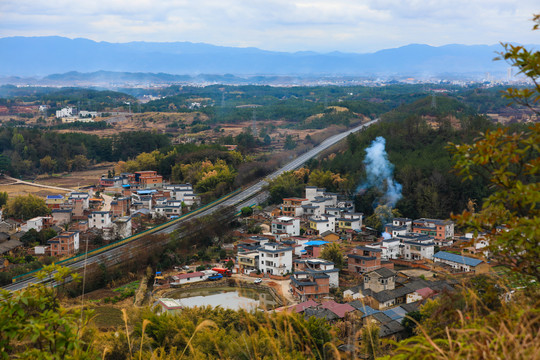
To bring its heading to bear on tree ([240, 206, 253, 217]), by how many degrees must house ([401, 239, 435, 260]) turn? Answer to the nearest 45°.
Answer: approximately 90° to its right

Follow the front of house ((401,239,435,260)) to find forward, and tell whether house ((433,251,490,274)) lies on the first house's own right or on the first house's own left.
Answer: on the first house's own left

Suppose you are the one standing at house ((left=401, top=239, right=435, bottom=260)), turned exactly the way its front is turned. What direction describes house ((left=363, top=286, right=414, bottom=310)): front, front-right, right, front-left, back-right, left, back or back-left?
front-left

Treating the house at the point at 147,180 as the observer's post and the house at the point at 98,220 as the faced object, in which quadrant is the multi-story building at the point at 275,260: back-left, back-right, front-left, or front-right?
front-left

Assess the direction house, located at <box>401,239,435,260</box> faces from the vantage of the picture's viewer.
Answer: facing the viewer and to the left of the viewer

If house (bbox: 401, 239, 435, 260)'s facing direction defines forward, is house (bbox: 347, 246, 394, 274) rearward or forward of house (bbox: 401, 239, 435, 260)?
forward

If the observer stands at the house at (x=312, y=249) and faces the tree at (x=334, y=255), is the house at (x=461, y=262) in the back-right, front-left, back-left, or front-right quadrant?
front-left

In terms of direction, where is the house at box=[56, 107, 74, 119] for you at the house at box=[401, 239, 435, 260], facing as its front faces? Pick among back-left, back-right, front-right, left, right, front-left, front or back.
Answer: right

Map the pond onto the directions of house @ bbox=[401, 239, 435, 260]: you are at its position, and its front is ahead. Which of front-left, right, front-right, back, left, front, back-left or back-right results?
front

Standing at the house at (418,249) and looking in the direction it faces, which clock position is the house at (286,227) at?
the house at (286,227) is roughly at 2 o'clock from the house at (418,249).

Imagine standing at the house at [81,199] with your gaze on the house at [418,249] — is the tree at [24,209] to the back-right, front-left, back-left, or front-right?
back-right
